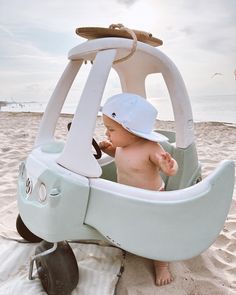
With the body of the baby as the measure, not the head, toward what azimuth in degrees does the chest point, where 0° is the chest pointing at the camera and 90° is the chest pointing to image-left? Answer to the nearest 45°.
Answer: approximately 45°

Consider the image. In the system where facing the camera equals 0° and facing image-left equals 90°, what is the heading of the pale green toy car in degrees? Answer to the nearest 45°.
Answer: approximately 45°

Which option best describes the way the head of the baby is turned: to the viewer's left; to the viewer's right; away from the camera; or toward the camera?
to the viewer's left
